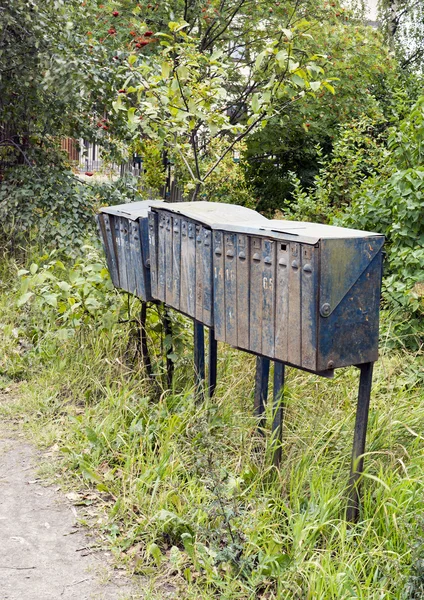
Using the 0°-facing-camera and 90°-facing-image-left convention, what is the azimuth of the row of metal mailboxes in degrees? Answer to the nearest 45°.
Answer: approximately 45°

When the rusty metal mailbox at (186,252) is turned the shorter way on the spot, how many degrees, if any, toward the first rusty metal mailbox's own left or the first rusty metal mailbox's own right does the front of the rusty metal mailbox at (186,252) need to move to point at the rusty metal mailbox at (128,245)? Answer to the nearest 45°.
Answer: approximately 90° to the first rusty metal mailbox's own right

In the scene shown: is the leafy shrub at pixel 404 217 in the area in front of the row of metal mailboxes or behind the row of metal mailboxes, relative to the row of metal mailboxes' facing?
behind

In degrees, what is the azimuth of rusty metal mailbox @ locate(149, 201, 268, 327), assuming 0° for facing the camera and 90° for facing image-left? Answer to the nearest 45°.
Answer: approximately 45°

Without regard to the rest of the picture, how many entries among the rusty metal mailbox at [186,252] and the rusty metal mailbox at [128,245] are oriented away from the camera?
0
